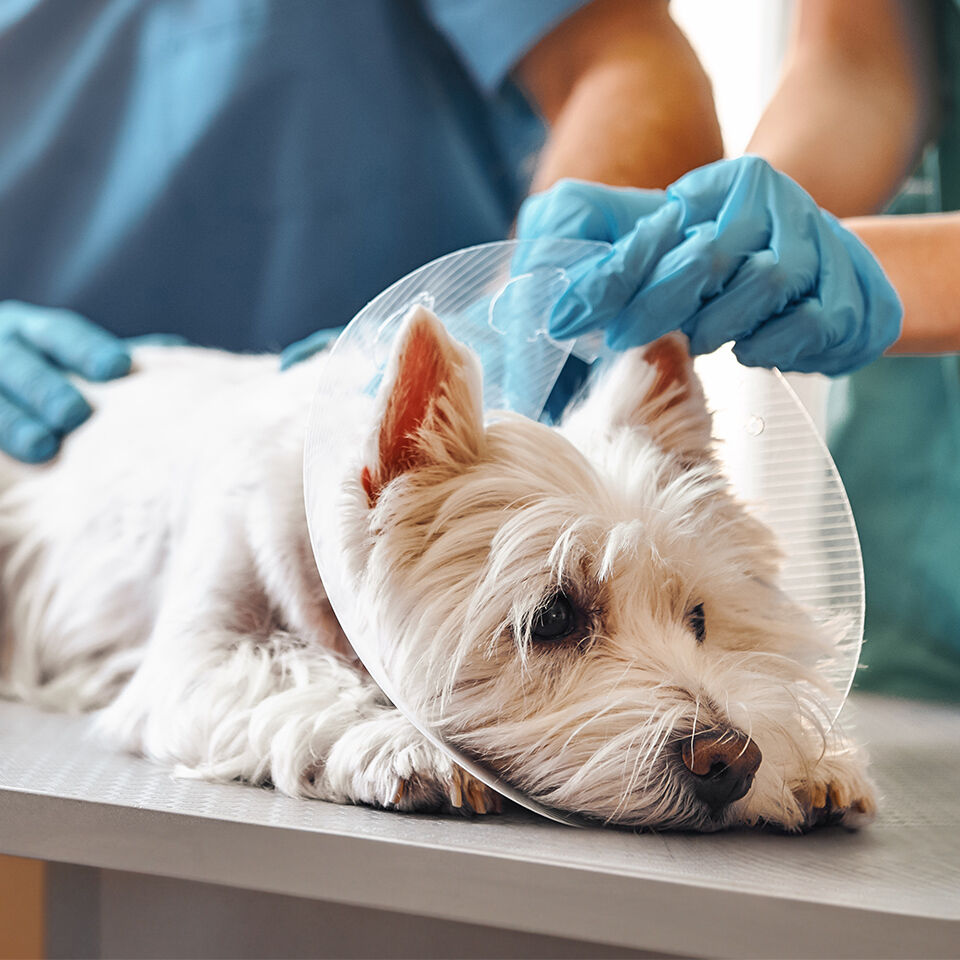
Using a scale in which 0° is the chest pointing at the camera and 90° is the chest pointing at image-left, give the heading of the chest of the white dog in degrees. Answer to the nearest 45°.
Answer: approximately 315°
